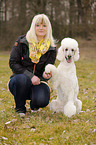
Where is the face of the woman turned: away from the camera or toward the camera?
toward the camera

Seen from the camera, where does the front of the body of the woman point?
toward the camera

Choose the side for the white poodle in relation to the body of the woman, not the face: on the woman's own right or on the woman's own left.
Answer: on the woman's own left
